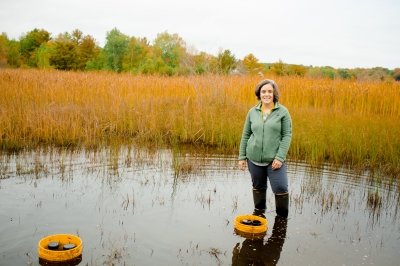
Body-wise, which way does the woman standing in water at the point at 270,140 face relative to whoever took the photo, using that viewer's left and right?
facing the viewer

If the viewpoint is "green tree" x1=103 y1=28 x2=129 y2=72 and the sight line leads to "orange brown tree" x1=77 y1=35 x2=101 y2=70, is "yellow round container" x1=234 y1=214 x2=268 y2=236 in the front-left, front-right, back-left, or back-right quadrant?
back-left

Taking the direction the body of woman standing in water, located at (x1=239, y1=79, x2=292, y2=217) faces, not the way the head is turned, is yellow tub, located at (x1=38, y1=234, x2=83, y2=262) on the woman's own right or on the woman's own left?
on the woman's own right

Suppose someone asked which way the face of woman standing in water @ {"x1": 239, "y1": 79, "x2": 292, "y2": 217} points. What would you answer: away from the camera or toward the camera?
toward the camera

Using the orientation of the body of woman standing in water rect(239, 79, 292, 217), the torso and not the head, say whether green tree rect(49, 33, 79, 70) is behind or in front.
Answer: behind

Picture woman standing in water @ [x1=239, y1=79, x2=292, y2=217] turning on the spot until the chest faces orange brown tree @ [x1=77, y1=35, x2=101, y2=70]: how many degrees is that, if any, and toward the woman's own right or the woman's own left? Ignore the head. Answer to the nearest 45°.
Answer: approximately 135° to the woman's own right

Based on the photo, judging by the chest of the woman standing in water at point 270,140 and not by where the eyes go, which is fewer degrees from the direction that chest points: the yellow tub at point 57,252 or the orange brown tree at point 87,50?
the yellow tub
